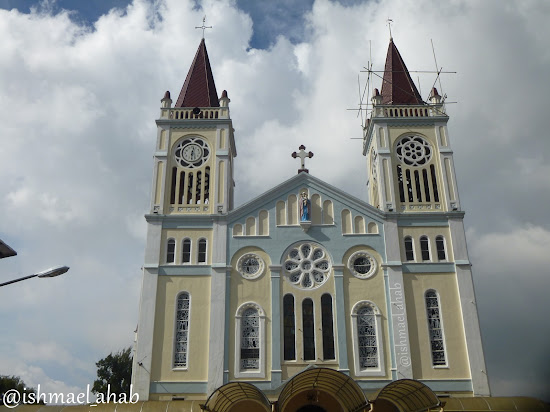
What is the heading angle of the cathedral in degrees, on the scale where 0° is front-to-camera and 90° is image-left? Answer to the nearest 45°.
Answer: approximately 0°

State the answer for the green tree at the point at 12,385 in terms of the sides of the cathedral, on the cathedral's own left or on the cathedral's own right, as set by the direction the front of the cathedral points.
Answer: on the cathedral's own right

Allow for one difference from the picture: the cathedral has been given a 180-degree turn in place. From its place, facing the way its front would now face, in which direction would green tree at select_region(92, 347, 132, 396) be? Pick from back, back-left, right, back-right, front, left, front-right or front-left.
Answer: front-left
